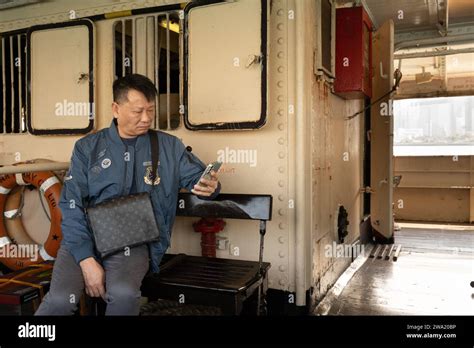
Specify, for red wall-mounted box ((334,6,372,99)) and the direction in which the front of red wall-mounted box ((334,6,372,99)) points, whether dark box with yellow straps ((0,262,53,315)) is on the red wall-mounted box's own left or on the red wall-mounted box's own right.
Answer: on the red wall-mounted box's own right

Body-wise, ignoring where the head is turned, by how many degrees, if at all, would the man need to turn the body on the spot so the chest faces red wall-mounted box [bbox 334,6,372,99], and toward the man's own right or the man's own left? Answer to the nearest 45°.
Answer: approximately 135° to the man's own left

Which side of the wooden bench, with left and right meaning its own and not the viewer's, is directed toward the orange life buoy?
right

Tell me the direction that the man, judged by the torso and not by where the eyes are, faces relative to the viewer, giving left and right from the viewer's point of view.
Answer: facing the viewer

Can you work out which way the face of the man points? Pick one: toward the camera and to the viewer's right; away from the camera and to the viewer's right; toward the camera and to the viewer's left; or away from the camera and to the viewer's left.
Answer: toward the camera and to the viewer's right

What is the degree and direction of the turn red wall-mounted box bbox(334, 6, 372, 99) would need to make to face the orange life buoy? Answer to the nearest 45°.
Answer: approximately 135° to its right

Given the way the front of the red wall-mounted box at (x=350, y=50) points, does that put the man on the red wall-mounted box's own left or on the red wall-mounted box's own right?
on the red wall-mounted box's own right

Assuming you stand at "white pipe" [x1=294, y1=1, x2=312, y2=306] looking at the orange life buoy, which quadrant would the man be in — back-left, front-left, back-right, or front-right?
front-left

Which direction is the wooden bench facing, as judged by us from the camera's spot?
facing the viewer and to the left of the viewer

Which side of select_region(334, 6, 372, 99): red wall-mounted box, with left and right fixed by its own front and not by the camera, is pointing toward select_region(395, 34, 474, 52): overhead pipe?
left
